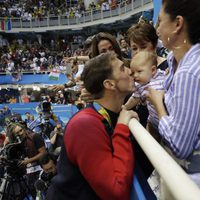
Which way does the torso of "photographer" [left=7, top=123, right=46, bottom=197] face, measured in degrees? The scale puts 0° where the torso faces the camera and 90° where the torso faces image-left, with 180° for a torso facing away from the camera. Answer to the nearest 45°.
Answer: approximately 45°

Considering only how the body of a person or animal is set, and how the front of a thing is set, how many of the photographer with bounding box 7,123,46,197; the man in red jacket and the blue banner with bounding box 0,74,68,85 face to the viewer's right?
1

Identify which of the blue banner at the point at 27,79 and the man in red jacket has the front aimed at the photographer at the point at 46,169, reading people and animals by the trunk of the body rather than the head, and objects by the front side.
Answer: the blue banner

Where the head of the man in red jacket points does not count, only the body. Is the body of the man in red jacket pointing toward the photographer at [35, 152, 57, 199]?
no

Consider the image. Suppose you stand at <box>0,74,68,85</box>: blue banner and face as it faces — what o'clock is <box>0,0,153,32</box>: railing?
The railing is roughly at 7 o'clock from the blue banner.

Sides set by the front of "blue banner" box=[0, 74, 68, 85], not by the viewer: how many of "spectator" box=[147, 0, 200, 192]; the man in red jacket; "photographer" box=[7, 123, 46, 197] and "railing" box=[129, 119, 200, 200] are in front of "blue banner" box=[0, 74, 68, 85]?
4

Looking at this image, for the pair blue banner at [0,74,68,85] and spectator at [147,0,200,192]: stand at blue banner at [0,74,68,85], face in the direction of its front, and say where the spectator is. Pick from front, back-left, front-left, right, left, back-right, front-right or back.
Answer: front

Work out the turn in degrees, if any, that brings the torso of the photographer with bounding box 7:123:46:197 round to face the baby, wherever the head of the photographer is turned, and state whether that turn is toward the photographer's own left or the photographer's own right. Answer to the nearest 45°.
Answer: approximately 45° to the photographer's own left

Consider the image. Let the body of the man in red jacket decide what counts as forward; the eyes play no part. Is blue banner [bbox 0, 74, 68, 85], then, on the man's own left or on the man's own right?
on the man's own left

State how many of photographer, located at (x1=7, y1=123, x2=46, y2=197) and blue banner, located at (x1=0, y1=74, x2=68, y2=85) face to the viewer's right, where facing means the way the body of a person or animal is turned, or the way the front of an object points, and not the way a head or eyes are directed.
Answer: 0

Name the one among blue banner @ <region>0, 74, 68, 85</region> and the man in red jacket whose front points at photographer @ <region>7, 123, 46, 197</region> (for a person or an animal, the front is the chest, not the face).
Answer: the blue banner

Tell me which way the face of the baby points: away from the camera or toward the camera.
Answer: toward the camera

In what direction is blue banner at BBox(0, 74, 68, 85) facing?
toward the camera

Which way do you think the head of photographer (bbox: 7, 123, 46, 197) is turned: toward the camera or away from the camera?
toward the camera

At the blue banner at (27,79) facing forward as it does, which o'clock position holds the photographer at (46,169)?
The photographer is roughly at 12 o'clock from the blue banner.

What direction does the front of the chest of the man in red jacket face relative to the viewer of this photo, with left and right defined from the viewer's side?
facing to the right of the viewer

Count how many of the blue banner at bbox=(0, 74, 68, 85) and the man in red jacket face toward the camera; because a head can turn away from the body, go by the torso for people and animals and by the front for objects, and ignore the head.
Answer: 1

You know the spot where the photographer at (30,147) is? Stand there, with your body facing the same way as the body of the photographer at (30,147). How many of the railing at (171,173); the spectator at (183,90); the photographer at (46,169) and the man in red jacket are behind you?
0

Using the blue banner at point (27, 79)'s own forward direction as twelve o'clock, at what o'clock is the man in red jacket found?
The man in red jacket is roughly at 12 o'clock from the blue banner.
